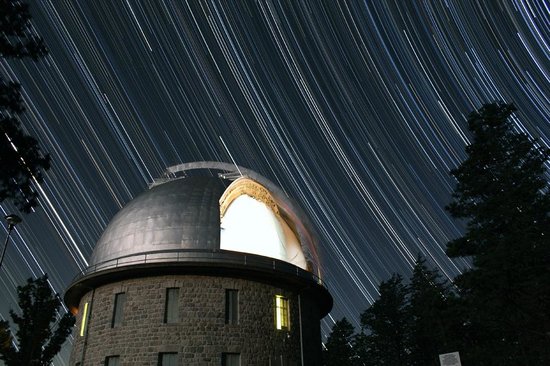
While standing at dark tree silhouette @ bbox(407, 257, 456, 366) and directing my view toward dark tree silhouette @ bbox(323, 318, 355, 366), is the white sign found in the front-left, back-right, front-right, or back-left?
back-left

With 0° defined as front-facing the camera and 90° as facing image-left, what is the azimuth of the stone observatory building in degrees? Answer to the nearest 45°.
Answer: approximately 315°

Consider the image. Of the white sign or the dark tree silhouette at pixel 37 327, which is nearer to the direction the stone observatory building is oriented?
the white sign

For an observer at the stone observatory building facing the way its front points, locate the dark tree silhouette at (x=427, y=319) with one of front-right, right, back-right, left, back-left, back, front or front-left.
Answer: left

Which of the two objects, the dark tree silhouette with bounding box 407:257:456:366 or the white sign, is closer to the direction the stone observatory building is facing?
the white sign

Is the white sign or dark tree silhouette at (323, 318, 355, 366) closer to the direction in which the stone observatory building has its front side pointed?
the white sign
